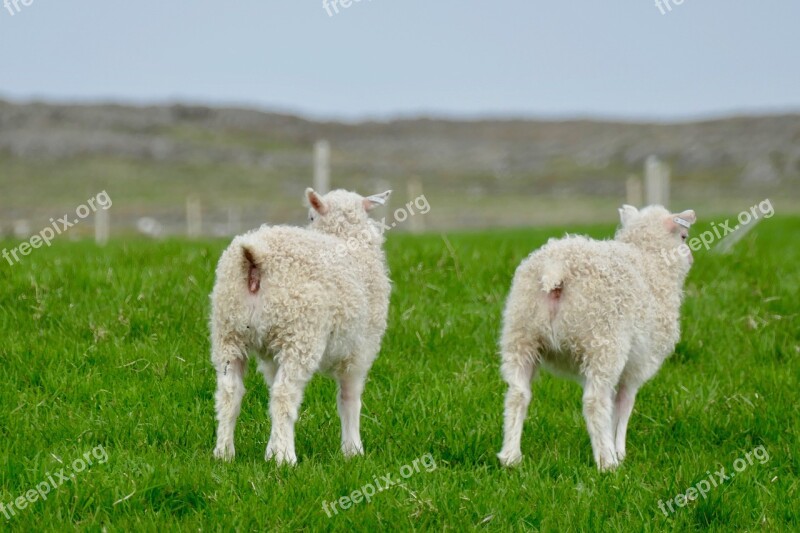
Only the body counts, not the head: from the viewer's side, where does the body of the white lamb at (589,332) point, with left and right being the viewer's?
facing away from the viewer and to the right of the viewer

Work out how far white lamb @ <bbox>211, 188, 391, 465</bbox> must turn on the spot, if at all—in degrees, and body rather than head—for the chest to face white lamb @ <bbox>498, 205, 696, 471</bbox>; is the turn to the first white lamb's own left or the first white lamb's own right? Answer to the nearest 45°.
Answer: approximately 45° to the first white lamb's own right

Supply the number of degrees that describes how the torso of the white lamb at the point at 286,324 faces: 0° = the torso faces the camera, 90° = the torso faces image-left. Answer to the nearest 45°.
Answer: approximately 225°
